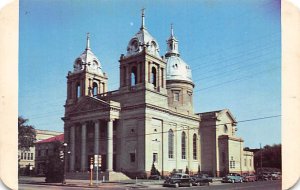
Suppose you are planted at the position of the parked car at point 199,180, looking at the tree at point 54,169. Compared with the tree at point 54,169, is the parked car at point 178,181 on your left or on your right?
left

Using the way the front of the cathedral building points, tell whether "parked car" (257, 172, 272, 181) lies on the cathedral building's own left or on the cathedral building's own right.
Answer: on the cathedral building's own left

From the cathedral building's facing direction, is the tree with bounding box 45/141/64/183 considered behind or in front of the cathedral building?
in front

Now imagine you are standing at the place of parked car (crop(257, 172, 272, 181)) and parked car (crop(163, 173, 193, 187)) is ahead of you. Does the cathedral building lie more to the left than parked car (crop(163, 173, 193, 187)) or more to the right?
right

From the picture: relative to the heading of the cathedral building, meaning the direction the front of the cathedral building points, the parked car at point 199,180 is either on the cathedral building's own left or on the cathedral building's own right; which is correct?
on the cathedral building's own left

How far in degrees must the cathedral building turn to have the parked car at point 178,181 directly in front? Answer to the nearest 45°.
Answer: approximately 45° to its left

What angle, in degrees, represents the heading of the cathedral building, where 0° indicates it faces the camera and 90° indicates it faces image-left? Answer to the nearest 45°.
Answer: approximately 45°
